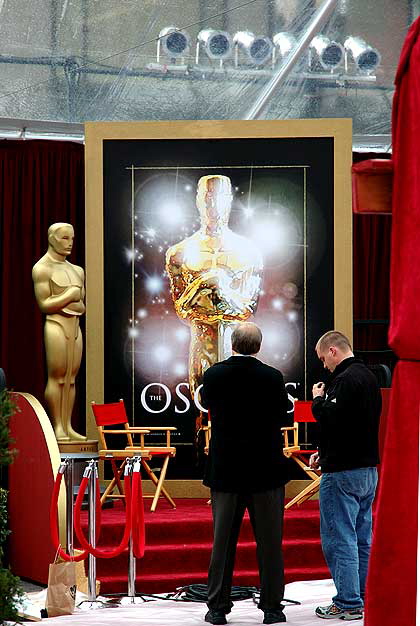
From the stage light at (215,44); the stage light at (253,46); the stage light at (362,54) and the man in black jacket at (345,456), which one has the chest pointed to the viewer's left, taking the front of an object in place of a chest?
the man in black jacket

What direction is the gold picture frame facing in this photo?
toward the camera

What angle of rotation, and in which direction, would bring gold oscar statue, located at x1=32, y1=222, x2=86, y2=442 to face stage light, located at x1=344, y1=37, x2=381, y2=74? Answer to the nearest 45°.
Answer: approximately 45° to its left

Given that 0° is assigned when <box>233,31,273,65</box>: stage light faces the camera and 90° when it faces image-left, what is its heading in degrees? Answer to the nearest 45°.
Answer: approximately 315°

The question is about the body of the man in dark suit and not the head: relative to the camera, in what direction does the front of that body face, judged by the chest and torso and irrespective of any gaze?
away from the camera

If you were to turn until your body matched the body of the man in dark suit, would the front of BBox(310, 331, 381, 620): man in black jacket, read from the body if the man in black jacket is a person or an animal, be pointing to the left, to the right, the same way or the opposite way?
to the left

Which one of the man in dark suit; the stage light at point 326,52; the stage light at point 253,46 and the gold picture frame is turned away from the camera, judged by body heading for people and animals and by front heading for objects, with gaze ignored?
the man in dark suit

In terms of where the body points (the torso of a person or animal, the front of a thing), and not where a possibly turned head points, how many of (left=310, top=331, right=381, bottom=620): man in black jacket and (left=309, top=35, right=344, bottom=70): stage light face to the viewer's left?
1

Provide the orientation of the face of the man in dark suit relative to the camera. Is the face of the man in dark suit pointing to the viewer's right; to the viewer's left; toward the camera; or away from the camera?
away from the camera

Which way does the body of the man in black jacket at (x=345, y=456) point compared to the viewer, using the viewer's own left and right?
facing to the left of the viewer

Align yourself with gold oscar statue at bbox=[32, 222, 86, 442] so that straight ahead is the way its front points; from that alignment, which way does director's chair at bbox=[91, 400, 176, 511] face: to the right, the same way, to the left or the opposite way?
the same way

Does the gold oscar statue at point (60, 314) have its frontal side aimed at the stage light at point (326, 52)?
no

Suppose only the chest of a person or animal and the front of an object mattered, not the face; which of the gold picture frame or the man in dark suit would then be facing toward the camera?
the gold picture frame
